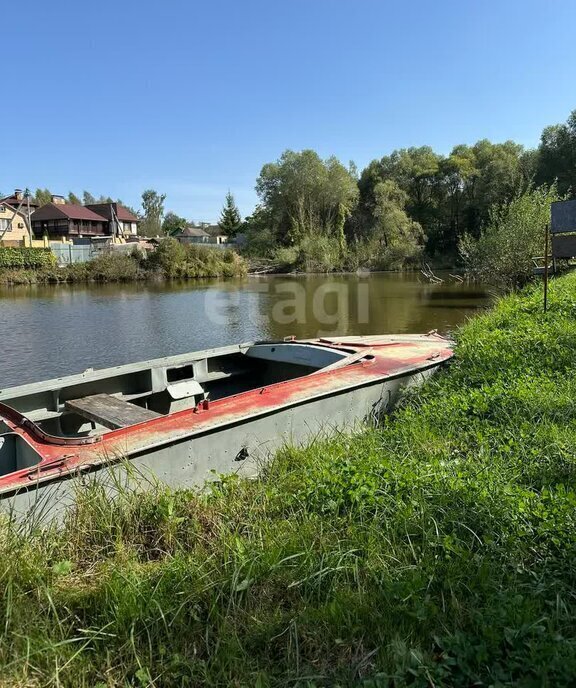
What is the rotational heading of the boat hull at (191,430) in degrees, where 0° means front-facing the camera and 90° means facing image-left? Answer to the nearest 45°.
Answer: approximately 225°

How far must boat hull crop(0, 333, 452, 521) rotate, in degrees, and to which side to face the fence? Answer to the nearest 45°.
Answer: approximately 45° to its left

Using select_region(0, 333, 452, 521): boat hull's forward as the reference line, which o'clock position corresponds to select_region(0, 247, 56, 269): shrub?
The shrub is roughly at 10 o'clock from the boat hull.

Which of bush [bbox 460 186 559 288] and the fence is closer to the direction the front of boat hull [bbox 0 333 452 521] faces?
the bush

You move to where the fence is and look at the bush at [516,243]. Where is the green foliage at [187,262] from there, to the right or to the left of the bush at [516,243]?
left

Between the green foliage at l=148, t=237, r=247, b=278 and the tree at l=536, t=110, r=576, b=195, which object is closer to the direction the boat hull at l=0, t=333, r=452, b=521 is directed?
the tree

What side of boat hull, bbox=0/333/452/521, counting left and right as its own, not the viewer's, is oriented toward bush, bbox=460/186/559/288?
front

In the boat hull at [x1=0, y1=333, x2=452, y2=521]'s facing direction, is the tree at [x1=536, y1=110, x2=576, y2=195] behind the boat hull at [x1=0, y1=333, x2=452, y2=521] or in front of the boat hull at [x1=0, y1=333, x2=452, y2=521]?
in front

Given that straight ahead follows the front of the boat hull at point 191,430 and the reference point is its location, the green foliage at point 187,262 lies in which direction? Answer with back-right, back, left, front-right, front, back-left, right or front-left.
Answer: front-left
